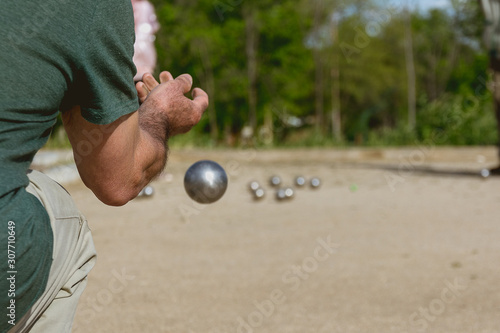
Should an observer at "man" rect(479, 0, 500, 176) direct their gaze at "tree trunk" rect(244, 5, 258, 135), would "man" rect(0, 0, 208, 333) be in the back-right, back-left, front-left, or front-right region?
back-left
